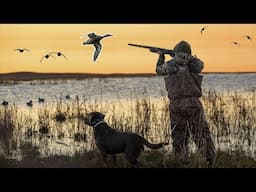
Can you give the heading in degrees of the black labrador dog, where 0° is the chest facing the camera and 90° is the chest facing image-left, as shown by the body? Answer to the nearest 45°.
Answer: approximately 90°
